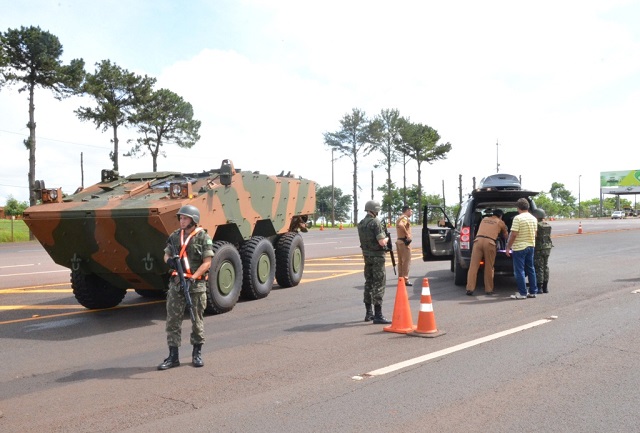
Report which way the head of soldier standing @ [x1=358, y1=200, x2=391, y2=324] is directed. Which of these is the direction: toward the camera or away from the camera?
away from the camera

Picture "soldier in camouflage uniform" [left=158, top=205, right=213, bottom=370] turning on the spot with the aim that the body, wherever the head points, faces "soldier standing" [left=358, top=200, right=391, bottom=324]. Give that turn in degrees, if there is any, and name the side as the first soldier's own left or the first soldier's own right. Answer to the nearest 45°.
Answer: approximately 180°

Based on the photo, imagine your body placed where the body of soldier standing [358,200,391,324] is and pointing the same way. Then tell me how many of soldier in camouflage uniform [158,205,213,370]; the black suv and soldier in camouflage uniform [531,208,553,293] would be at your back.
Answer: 1

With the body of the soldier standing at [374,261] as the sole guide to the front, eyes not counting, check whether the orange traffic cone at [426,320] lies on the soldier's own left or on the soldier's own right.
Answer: on the soldier's own right

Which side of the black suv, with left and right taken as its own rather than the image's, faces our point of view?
back

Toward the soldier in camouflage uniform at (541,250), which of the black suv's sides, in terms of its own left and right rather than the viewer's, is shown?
back

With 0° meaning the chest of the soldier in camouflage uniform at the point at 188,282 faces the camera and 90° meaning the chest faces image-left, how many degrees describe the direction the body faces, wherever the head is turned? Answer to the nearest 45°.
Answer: approximately 45°

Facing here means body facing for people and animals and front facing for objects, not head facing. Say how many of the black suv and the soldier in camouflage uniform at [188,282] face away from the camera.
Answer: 1
